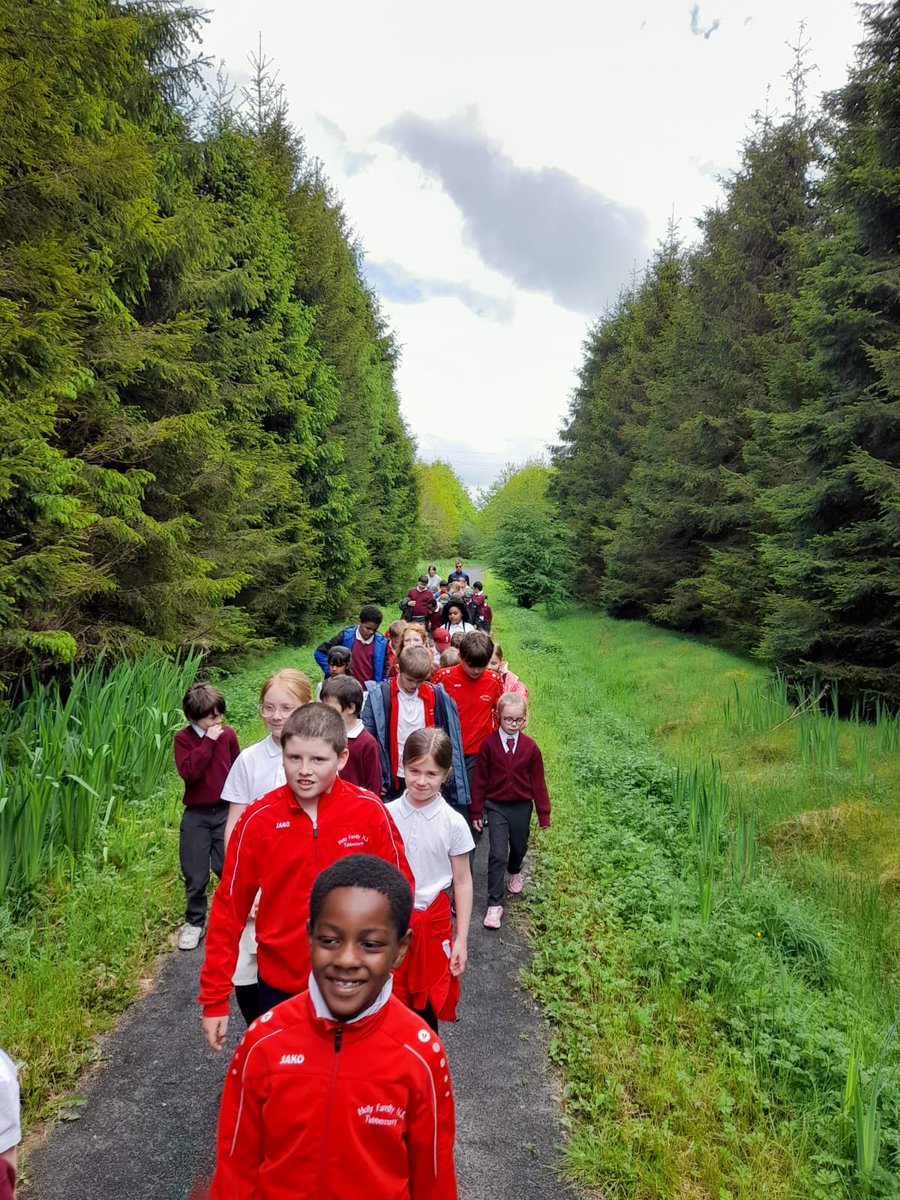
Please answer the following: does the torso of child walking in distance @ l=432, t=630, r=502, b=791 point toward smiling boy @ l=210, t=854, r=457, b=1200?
yes

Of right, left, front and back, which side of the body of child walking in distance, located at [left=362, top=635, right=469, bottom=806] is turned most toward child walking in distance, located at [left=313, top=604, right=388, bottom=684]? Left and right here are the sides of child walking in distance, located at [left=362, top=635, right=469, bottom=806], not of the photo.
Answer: back

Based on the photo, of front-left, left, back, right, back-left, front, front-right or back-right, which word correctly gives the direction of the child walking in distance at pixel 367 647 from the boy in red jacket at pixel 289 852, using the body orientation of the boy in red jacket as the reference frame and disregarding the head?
back

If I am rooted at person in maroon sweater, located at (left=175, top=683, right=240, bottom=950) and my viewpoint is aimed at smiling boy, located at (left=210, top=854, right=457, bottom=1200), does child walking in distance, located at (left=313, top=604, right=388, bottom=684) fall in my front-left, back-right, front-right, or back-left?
back-left
